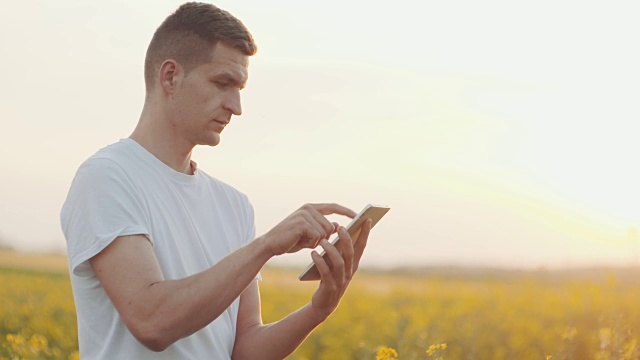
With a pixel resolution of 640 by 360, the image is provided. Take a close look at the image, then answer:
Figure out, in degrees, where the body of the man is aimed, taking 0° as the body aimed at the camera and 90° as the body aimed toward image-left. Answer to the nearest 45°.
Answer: approximately 315°

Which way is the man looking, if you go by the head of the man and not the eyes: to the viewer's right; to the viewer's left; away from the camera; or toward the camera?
to the viewer's right
